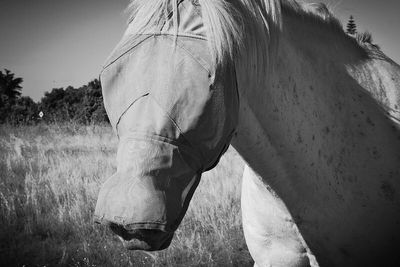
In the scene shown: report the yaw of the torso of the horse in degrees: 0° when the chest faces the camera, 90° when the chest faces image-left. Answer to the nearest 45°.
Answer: approximately 45°
